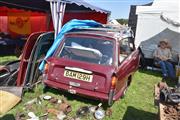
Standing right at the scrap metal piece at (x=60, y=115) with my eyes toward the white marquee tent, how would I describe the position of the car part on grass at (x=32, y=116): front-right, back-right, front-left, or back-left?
back-left

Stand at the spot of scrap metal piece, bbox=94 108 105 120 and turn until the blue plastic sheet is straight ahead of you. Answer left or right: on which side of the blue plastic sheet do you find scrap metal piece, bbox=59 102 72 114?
left

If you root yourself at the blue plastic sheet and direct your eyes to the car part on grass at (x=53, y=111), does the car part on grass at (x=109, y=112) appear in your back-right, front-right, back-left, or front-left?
front-left

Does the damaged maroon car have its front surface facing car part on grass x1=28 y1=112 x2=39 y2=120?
no

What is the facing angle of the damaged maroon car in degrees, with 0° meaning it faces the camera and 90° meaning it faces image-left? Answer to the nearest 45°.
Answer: approximately 225°

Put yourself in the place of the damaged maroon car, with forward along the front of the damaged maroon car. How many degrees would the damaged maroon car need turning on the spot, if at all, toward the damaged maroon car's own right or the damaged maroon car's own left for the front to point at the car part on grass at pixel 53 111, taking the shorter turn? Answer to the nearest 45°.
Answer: approximately 180°

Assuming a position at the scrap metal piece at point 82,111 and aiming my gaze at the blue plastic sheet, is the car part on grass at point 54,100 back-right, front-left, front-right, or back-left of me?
front-left

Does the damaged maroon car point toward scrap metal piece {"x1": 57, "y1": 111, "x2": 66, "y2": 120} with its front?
no
